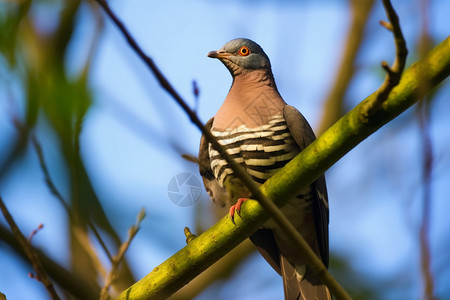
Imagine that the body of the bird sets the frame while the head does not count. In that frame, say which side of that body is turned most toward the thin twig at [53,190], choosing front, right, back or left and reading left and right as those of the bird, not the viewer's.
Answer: right

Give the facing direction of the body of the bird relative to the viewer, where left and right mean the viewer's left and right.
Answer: facing the viewer and to the left of the viewer

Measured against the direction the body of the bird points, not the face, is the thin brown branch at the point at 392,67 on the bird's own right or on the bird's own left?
on the bird's own left

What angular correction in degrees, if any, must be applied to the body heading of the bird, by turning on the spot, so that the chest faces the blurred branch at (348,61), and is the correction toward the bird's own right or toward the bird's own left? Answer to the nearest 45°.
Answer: approximately 180°
